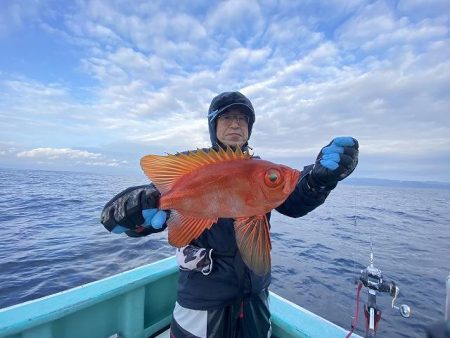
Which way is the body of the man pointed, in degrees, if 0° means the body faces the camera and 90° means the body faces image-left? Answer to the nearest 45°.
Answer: approximately 0°
